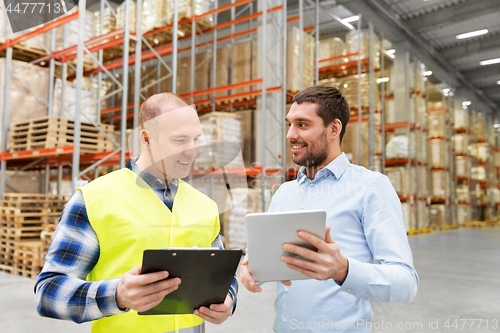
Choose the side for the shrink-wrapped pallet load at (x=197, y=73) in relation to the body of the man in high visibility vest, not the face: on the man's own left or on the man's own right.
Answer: on the man's own left

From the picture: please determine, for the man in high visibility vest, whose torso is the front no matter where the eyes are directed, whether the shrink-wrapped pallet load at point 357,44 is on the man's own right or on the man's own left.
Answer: on the man's own left

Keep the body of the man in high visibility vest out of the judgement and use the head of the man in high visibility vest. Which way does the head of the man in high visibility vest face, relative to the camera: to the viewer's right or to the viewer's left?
to the viewer's right

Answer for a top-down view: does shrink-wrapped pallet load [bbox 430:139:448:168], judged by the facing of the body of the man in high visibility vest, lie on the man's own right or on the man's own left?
on the man's own left

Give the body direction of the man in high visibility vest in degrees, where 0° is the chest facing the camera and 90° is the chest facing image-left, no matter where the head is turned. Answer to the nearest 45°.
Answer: approximately 315°

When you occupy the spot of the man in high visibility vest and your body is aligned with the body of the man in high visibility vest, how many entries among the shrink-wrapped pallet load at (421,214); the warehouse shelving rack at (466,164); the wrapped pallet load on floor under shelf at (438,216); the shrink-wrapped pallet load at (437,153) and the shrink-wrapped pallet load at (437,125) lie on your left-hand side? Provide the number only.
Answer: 5

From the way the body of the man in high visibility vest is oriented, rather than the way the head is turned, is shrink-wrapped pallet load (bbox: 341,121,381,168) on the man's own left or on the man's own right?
on the man's own left

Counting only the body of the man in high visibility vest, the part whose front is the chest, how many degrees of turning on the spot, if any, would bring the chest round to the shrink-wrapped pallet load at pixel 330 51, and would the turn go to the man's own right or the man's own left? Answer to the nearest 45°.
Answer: approximately 90° to the man's own left

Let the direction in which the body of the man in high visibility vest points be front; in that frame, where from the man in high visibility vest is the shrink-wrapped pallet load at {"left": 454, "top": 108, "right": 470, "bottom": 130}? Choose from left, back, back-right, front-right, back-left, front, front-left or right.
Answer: left

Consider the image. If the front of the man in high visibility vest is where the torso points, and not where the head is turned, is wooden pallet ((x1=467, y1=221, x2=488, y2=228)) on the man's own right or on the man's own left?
on the man's own left

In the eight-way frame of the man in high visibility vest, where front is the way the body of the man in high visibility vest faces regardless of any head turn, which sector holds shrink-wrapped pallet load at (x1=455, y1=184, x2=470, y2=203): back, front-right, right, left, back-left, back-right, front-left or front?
left

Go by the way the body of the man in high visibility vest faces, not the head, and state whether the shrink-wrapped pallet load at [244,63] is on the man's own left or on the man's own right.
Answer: on the man's own left

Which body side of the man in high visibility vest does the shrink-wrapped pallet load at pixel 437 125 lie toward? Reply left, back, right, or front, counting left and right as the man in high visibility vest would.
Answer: left

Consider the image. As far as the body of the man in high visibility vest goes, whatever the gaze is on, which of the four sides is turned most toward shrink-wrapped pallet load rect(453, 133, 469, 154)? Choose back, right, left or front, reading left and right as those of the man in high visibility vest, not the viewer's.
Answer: left
